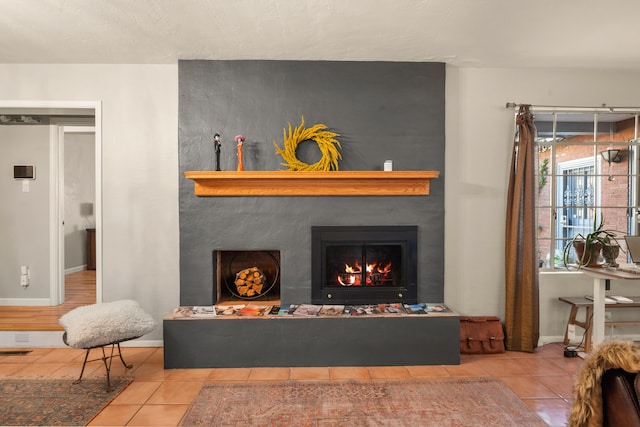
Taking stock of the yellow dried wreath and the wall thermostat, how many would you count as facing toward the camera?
2

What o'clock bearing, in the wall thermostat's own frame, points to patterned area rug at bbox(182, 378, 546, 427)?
The patterned area rug is roughly at 11 o'clock from the wall thermostat.

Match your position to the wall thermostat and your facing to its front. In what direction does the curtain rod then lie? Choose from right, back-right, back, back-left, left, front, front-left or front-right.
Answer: front-left

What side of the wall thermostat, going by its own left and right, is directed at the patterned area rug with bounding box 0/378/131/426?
front

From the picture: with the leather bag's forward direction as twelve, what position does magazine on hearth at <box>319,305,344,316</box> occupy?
The magazine on hearth is roughly at 2 o'clock from the leather bag.

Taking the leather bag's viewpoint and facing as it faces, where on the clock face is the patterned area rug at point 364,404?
The patterned area rug is roughly at 1 o'clock from the leather bag.

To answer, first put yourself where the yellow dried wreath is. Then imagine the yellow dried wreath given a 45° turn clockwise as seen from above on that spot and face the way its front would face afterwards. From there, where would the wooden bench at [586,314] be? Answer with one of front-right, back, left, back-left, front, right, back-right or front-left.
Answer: back-left

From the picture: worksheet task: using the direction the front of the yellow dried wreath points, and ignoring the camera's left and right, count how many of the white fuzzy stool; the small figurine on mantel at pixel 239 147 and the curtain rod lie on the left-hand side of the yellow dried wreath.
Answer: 1

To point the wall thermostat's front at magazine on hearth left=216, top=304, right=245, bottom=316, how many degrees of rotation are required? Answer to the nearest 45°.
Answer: approximately 45° to its left

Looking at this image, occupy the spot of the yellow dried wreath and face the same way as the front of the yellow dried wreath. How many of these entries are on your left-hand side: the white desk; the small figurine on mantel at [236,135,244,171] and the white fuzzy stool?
1
